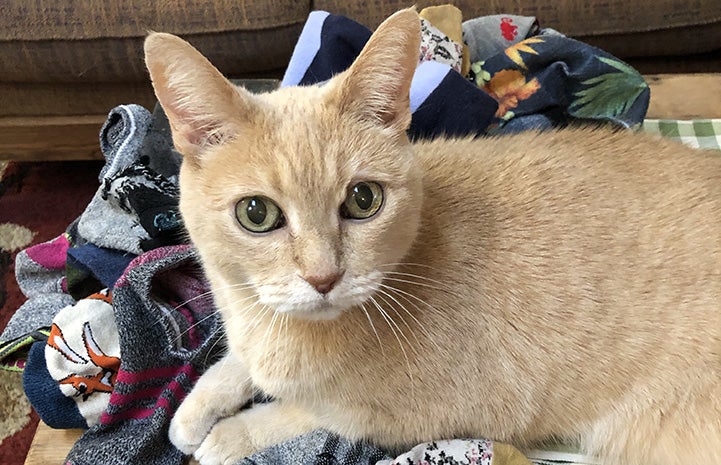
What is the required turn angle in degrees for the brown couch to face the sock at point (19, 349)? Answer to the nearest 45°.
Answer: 0° — it already faces it

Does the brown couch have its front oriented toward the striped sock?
yes

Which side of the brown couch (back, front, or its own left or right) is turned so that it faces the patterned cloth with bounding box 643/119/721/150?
left

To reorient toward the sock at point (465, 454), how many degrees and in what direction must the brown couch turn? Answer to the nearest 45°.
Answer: approximately 45° to its left

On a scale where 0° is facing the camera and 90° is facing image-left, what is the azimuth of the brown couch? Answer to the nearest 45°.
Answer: approximately 0°
